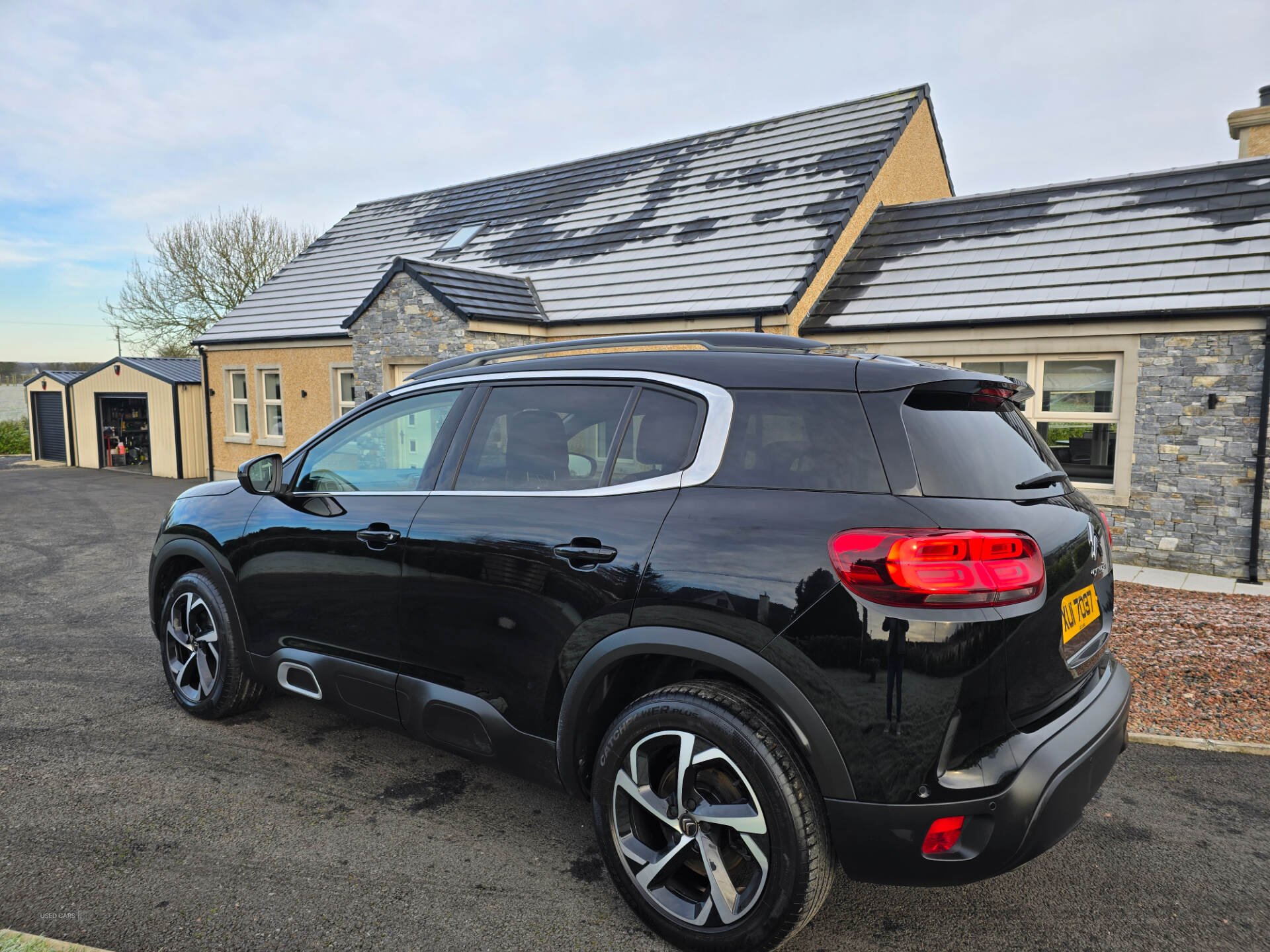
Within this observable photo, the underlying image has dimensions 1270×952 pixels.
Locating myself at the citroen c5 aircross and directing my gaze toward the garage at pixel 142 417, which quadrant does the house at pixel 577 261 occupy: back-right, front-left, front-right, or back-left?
front-right

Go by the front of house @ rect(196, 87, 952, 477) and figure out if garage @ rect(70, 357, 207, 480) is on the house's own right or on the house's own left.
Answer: on the house's own right

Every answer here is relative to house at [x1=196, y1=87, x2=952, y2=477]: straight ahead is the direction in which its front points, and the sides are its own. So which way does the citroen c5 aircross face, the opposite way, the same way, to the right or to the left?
to the right

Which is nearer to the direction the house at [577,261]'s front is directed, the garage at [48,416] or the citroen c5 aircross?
the citroen c5 aircross

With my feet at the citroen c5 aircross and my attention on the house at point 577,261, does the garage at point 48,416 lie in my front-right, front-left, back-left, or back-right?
front-left

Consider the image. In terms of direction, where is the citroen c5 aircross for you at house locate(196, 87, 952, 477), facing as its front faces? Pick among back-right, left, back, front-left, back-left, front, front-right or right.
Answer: front-left

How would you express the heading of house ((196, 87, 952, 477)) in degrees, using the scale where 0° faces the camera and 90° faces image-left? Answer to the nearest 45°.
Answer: approximately 45°

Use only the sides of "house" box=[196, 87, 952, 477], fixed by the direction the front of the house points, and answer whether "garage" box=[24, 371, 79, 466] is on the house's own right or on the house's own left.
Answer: on the house's own right

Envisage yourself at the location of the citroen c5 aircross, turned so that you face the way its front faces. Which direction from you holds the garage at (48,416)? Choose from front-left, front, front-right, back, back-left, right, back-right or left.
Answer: front

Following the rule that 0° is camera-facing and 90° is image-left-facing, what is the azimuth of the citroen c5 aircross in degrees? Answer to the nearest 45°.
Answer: approximately 135°

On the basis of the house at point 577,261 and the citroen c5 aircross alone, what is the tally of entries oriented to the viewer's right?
0

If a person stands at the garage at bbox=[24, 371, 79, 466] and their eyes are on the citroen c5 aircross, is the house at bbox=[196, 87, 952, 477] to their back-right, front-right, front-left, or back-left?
front-left

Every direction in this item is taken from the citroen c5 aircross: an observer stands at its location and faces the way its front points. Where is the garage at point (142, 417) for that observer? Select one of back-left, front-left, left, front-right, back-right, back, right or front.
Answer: front
